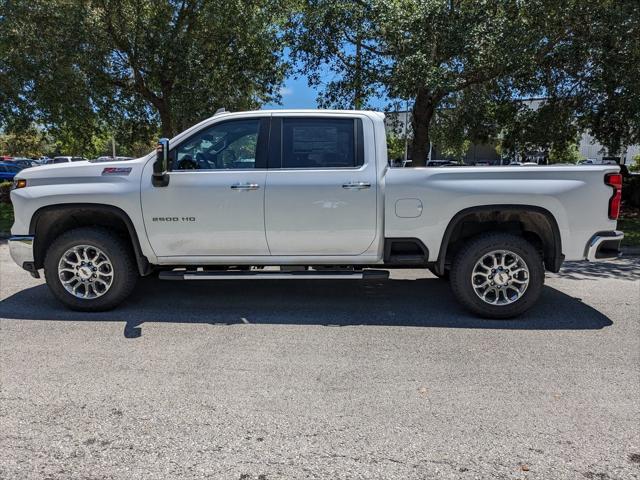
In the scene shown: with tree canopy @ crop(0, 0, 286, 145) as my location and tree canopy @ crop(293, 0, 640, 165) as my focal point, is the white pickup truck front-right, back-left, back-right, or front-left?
front-right

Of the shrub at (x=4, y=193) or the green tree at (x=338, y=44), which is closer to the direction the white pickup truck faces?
the shrub

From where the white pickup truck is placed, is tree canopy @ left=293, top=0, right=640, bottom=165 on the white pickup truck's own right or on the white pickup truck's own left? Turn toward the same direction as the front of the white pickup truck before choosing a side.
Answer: on the white pickup truck's own right

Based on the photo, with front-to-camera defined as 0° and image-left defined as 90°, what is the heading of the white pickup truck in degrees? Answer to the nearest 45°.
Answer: approximately 90°

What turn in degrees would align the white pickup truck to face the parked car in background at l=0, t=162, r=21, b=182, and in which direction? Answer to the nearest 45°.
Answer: approximately 45° to its right

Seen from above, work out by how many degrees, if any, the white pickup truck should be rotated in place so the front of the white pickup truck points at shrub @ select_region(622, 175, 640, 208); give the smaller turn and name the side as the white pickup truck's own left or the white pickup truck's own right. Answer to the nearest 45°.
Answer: approximately 135° to the white pickup truck's own right

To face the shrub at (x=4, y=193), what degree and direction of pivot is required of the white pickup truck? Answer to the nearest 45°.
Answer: approximately 45° to its right

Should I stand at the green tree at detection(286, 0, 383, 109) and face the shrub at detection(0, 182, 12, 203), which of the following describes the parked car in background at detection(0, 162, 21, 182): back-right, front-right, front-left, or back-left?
front-right

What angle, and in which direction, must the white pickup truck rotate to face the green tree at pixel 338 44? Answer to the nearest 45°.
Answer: approximately 90° to its right

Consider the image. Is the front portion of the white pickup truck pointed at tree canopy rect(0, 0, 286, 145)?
no

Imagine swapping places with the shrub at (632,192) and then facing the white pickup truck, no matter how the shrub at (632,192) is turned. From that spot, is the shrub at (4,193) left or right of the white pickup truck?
right
